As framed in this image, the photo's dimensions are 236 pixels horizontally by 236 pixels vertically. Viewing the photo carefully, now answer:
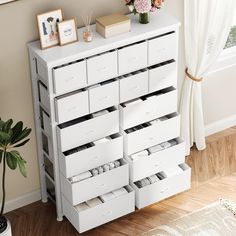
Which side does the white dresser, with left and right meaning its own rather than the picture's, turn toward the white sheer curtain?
left
